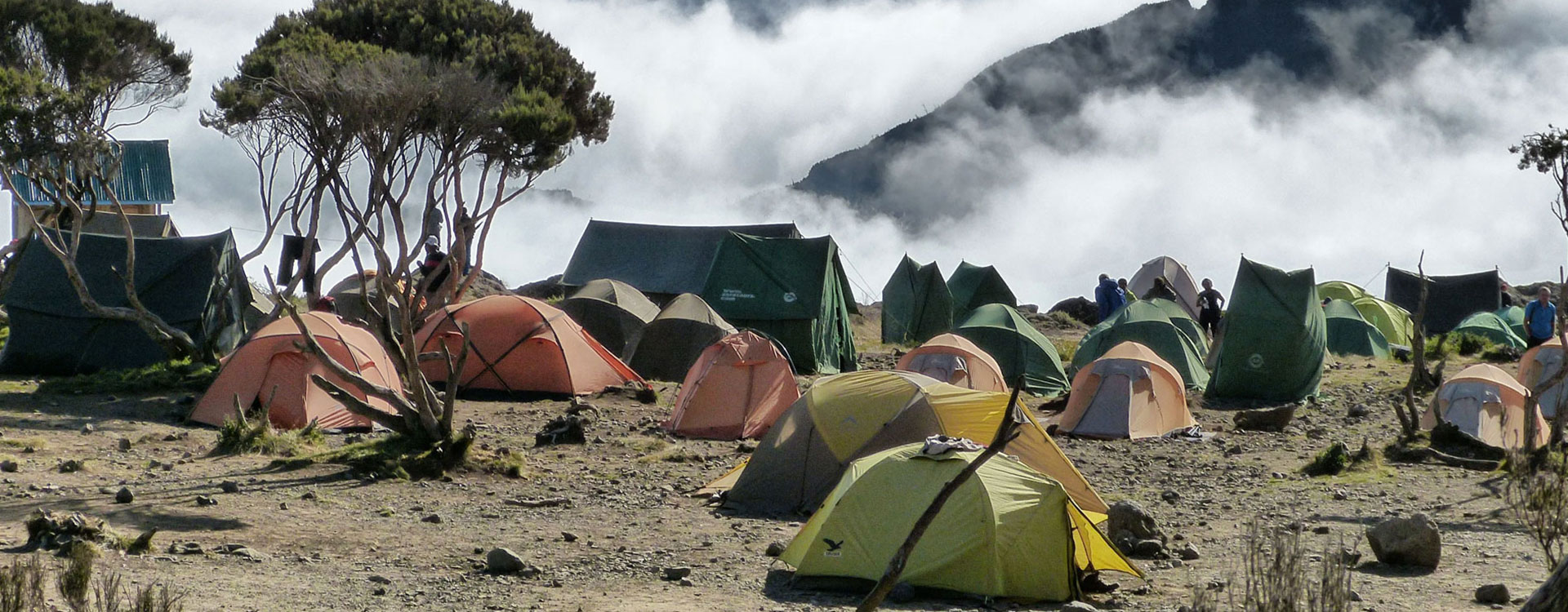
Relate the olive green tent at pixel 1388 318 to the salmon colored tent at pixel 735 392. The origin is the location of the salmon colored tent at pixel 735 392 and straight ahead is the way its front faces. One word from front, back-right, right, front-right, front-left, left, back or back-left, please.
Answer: back-left

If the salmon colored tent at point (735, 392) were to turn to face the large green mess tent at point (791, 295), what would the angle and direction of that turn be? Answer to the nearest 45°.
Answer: approximately 180°

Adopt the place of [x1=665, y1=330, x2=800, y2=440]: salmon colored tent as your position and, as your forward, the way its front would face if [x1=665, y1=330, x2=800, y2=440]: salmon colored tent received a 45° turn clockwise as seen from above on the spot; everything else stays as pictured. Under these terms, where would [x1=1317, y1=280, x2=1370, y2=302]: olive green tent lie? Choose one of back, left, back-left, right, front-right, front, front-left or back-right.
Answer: back

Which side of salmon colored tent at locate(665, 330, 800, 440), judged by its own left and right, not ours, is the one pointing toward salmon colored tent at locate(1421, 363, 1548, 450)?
left

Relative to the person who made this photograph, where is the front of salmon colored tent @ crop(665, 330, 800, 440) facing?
facing the viewer

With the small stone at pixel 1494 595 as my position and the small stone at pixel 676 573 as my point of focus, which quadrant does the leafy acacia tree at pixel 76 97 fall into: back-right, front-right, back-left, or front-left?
front-right

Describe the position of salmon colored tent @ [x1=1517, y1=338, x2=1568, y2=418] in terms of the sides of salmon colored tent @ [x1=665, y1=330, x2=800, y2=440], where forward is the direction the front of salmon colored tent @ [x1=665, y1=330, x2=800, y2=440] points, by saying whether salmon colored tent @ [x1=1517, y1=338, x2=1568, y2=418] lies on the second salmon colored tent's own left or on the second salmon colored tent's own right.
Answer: on the second salmon colored tent's own left

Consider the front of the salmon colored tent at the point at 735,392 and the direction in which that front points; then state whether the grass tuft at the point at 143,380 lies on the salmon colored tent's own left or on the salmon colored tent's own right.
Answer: on the salmon colored tent's own right

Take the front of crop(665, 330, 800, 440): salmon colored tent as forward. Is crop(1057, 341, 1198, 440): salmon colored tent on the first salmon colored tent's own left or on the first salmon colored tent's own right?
on the first salmon colored tent's own left

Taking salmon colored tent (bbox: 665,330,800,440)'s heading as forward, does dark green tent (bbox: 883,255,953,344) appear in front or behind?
behind

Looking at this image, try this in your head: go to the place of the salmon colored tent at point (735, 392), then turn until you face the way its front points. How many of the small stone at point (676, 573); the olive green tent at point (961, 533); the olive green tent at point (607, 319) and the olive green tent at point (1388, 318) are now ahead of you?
2

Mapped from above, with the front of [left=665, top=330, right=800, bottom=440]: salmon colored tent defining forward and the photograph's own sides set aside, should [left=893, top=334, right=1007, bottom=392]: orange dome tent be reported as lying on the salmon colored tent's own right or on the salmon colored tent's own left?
on the salmon colored tent's own left
